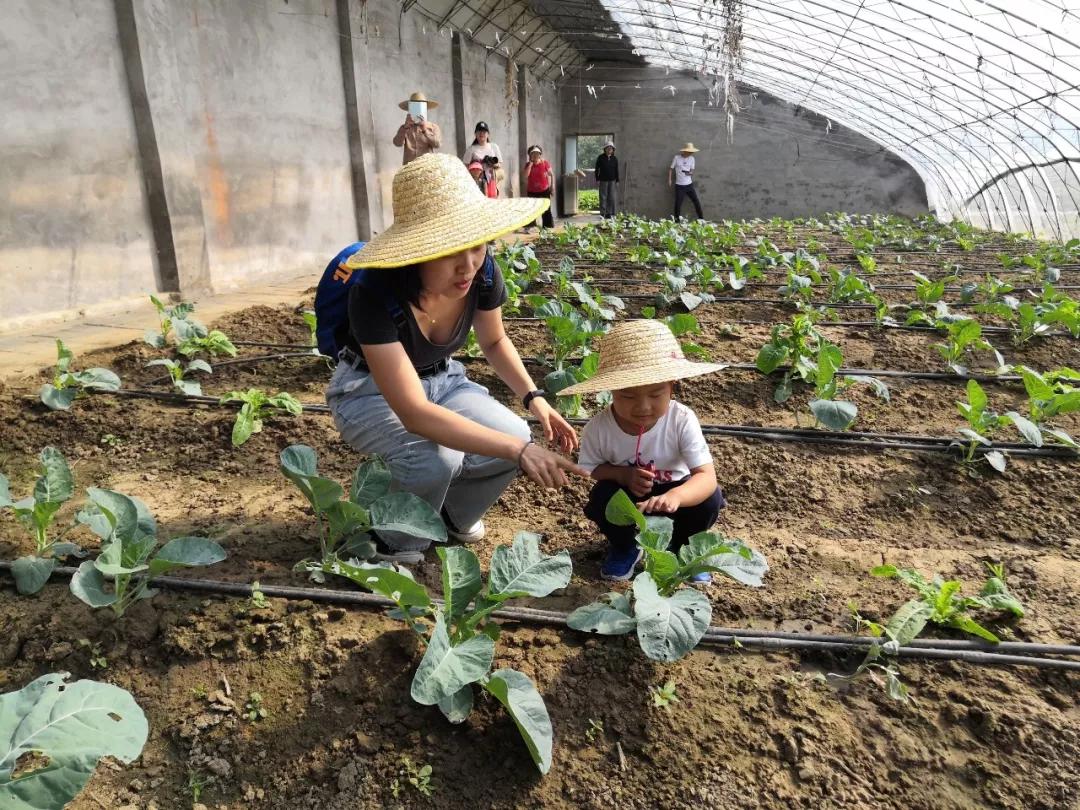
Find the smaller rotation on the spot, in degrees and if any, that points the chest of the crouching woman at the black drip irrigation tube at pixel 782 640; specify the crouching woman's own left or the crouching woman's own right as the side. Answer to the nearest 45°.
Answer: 0° — they already face it

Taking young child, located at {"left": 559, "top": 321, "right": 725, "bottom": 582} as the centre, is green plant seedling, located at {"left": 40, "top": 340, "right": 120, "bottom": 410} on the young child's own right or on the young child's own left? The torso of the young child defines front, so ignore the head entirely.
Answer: on the young child's own right

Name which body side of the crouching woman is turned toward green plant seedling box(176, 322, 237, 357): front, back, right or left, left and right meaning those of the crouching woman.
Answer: back

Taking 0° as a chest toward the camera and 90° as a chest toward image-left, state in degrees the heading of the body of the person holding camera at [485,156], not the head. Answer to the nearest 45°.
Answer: approximately 0°

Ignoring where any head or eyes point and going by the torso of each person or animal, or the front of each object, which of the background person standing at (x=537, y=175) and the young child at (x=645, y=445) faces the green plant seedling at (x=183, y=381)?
the background person standing

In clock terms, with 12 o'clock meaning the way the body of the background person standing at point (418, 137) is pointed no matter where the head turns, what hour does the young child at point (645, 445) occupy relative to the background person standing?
The young child is roughly at 12 o'clock from the background person standing.

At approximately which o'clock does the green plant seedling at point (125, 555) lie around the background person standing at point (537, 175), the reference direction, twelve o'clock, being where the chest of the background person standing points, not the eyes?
The green plant seedling is roughly at 12 o'clock from the background person standing.

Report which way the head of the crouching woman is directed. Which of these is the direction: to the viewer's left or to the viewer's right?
to the viewer's right

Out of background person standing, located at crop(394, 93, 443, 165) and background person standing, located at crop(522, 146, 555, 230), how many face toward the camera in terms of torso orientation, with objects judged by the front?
2

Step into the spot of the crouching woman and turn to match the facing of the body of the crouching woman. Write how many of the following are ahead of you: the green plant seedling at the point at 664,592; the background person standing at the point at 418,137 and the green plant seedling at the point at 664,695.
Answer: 2

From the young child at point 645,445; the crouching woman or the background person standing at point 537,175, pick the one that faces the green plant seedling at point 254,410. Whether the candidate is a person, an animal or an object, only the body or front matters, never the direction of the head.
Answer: the background person standing

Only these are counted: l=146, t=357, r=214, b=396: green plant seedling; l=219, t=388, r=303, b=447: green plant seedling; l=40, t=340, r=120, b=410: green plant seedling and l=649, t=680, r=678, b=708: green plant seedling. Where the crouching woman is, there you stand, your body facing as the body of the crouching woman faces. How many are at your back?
3
